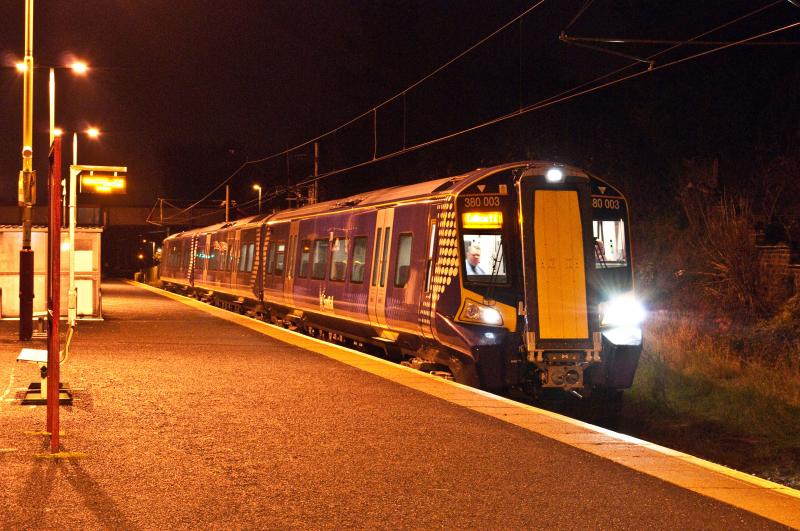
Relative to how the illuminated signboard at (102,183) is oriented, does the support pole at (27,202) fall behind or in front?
in front

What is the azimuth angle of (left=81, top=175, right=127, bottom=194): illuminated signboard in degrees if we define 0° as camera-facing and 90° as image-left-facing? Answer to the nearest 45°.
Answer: approximately 0°

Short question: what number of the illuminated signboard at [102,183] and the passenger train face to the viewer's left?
0

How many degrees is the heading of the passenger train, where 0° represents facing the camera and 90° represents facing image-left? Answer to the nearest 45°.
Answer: approximately 315°

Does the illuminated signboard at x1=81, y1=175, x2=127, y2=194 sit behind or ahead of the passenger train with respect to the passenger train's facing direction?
behind

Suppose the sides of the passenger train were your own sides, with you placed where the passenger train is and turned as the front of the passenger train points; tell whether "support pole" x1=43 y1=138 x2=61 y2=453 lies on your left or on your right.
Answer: on your right

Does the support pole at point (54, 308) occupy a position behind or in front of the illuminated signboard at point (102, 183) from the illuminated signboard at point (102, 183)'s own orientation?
in front

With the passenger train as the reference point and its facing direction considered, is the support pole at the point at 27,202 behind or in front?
behind
